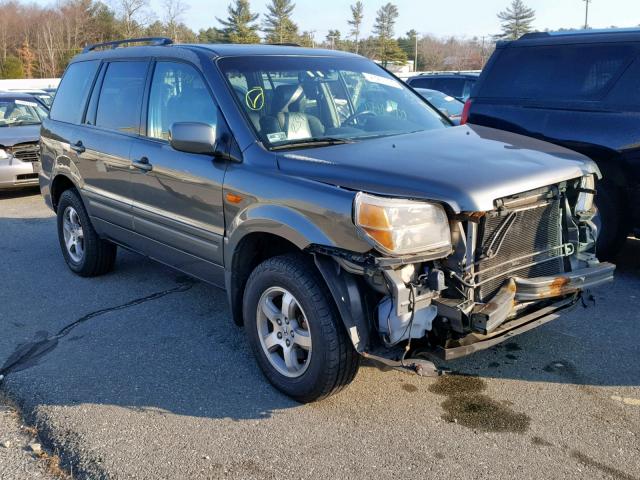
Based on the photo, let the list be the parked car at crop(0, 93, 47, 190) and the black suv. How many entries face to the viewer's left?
0

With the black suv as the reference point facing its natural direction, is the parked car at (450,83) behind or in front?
behind

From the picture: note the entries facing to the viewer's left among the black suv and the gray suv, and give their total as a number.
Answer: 0

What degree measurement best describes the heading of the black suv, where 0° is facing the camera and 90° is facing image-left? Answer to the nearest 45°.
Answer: approximately 315°

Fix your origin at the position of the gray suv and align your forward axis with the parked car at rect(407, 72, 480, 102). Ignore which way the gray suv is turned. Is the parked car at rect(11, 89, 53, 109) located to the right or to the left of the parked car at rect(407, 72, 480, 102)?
left

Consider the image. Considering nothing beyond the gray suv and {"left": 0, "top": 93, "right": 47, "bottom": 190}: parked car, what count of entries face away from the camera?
0

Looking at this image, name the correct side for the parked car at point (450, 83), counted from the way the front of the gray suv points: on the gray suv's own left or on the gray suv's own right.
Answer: on the gray suv's own left

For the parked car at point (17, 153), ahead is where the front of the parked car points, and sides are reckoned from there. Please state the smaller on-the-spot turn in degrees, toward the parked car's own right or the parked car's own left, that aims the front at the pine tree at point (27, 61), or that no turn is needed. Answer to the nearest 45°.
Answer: approximately 135° to the parked car's own left
